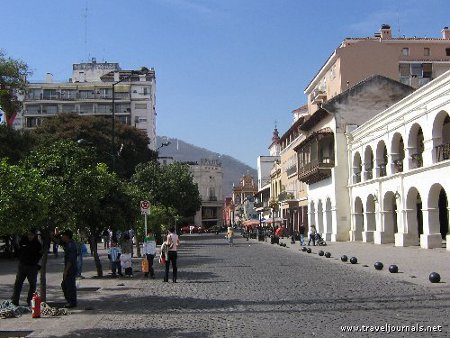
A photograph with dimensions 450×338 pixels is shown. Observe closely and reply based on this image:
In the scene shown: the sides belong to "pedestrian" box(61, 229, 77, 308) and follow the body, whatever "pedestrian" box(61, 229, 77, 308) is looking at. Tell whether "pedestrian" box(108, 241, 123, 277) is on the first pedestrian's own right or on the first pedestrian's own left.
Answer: on the first pedestrian's own right
